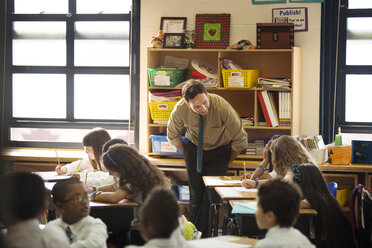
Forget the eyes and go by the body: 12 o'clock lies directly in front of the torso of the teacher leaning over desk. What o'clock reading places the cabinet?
The cabinet is roughly at 7 o'clock from the teacher leaning over desk.

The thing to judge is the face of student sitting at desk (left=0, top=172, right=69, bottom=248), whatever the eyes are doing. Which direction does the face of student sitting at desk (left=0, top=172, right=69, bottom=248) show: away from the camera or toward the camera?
away from the camera

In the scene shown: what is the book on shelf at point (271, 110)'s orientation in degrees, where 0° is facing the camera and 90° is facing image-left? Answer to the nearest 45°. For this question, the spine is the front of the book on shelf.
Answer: approximately 0°

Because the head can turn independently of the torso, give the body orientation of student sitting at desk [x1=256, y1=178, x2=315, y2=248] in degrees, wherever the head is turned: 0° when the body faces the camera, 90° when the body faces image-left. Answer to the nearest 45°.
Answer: approximately 135°

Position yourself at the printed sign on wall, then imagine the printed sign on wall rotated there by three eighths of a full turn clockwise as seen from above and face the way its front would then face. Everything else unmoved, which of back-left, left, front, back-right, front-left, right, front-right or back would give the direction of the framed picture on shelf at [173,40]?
front-left

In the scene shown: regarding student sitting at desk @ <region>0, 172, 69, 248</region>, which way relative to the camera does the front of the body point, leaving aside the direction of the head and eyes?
away from the camera

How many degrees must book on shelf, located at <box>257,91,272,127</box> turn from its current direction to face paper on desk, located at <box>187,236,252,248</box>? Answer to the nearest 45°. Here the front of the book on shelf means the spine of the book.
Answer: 0° — it already faces it

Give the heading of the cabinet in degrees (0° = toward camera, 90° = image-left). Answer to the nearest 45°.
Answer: approximately 0°
